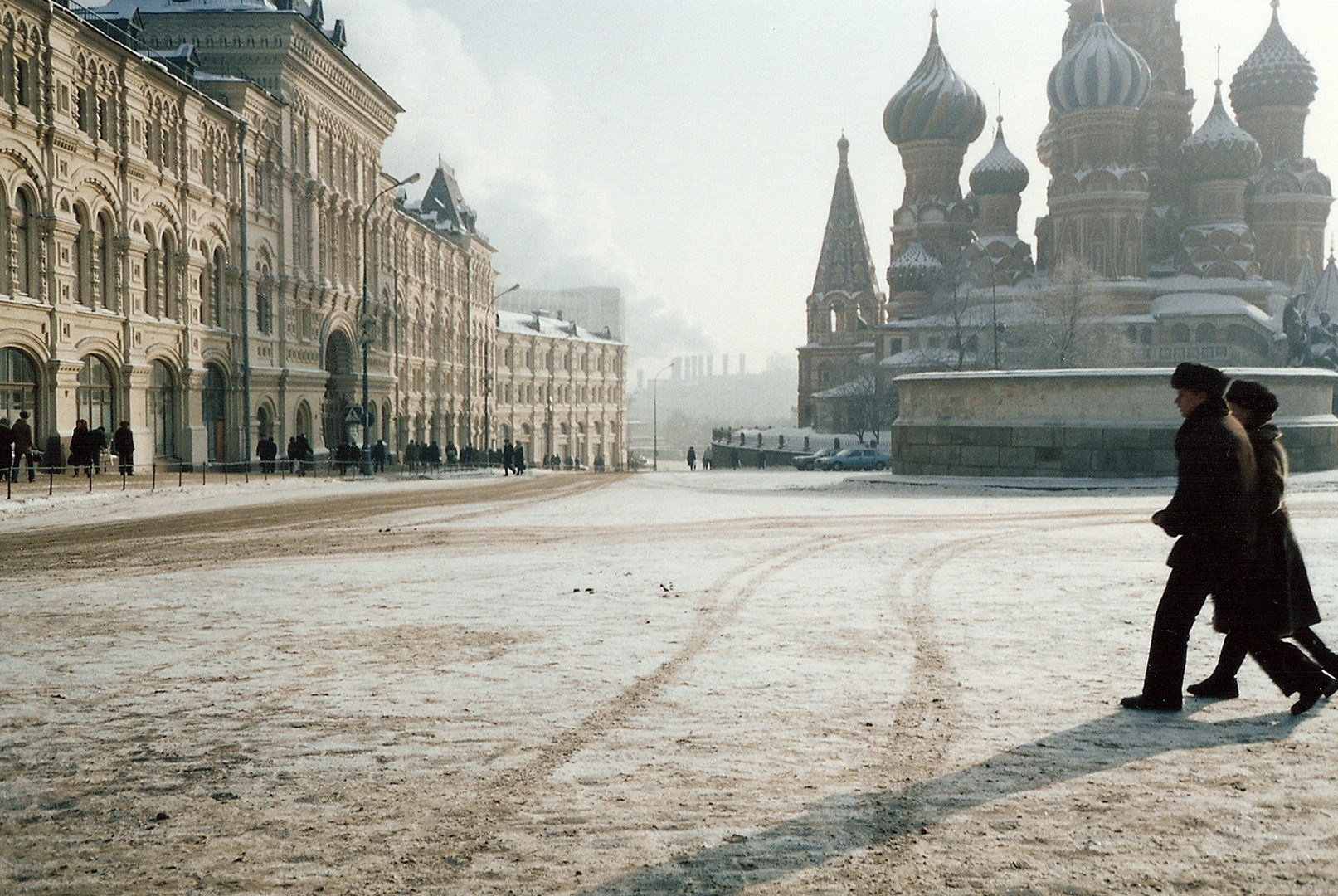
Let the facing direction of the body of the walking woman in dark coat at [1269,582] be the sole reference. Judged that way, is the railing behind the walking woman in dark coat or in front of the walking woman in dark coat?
in front

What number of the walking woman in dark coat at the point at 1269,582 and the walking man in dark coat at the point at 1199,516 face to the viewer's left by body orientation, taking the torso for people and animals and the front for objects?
2

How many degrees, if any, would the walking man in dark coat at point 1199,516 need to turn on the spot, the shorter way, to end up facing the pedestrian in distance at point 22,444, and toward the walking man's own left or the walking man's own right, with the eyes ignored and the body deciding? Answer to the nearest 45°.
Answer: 0° — they already face them

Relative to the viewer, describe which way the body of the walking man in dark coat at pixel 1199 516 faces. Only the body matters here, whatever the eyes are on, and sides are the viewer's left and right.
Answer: facing to the left of the viewer

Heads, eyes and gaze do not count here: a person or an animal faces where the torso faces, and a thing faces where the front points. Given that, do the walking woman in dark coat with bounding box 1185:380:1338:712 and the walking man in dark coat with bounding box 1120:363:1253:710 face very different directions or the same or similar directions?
same or similar directions

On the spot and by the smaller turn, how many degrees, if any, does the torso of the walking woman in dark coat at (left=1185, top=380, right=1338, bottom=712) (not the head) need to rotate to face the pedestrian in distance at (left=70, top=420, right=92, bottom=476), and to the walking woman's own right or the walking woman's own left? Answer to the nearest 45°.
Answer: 0° — they already face them

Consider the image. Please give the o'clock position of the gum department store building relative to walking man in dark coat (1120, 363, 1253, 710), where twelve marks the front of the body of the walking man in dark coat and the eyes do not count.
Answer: The gum department store building is roughly at 1 o'clock from the walking man in dark coat.

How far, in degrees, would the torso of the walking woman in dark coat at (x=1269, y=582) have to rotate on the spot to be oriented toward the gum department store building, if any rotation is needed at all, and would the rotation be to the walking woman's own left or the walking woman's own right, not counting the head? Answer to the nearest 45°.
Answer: approximately 45° to the walking woman's own right

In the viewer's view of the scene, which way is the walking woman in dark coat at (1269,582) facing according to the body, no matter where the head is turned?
to the viewer's left

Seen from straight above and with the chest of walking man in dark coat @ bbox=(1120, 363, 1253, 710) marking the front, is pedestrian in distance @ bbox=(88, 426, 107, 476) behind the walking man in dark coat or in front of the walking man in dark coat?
in front

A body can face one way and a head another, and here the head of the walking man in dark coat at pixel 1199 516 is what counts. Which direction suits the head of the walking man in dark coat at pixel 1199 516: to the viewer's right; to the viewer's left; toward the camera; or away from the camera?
to the viewer's left
